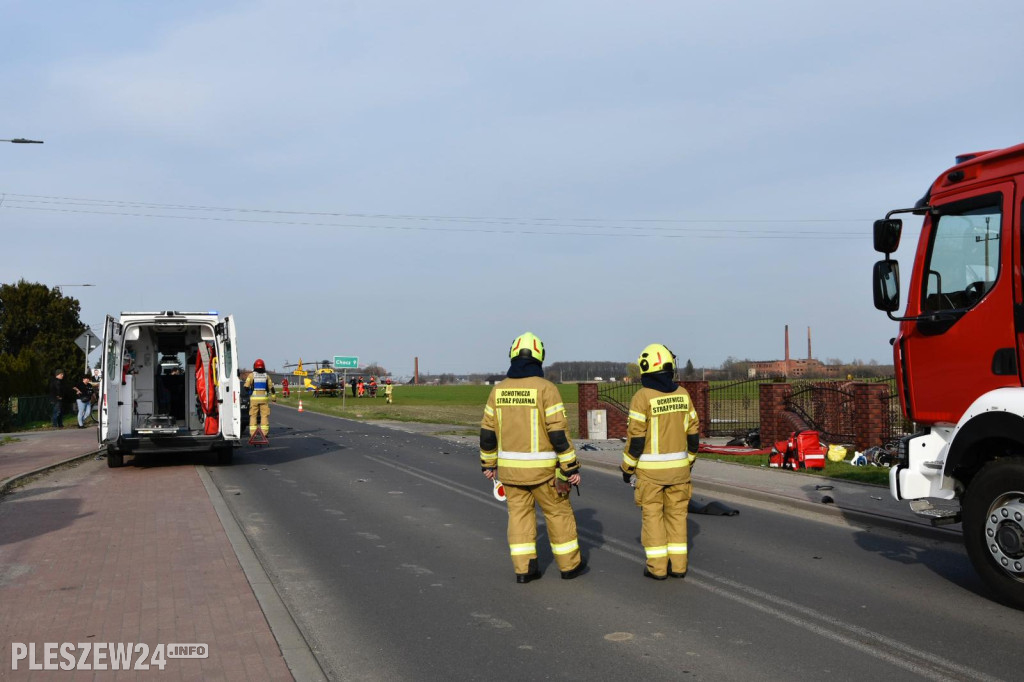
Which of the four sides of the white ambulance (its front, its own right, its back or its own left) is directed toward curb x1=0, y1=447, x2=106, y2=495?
left

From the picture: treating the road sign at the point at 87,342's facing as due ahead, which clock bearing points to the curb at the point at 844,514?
The curb is roughly at 5 o'clock from the road sign.

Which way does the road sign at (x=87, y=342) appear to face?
away from the camera

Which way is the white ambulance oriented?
away from the camera

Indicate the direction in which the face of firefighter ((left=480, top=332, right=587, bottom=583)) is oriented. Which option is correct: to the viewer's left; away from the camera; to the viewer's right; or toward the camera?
away from the camera

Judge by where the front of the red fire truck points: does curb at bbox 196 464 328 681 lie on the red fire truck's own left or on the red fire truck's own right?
on the red fire truck's own left

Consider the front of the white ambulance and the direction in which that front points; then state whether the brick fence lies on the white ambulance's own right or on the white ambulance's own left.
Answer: on the white ambulance's own right

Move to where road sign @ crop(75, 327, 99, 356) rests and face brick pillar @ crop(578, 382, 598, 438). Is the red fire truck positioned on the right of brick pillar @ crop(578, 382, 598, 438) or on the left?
right
